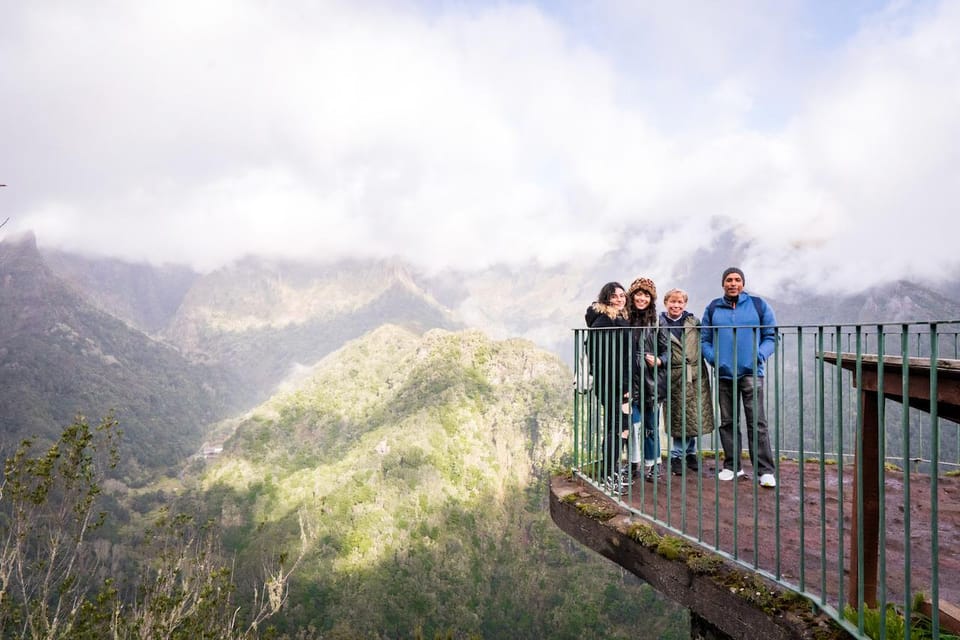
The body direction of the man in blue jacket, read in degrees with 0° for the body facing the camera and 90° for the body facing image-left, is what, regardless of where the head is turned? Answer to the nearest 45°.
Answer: approximately 0°

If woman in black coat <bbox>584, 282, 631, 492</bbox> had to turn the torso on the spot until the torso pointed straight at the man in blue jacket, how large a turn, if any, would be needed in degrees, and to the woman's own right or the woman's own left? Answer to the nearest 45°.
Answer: approximately 45° to the woman's own left

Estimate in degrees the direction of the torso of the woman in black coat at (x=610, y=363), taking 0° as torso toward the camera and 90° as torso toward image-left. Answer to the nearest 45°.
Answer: approximately 315°

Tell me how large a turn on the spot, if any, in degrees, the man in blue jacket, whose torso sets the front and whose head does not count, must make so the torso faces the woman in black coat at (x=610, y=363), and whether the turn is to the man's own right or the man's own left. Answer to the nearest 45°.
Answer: approximately 45° to the man's own right
